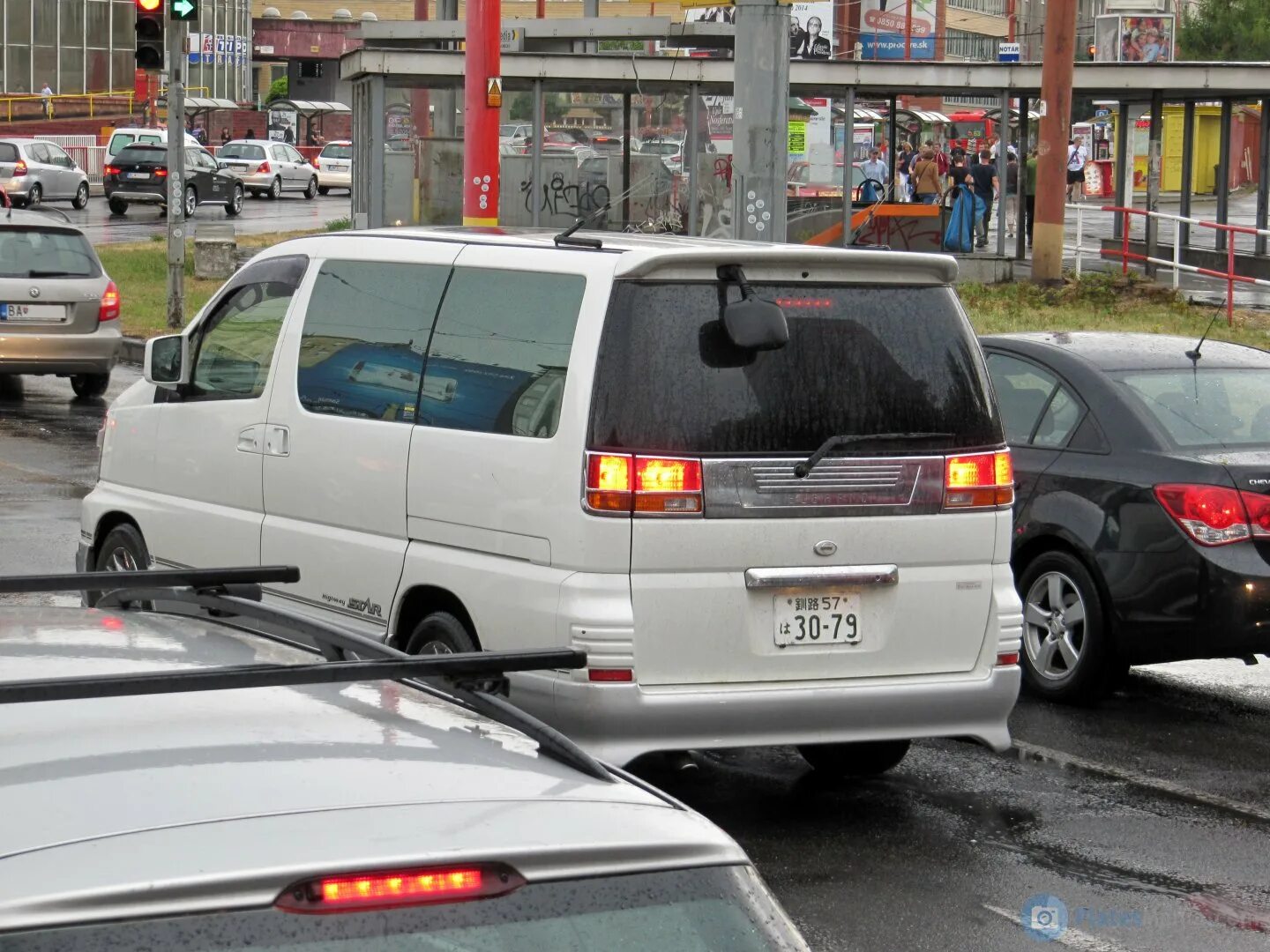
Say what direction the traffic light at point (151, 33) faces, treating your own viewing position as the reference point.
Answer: facing the viewer

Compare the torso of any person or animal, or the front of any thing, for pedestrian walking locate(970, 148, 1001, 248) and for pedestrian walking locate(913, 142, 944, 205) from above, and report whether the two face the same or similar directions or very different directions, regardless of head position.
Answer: same or similar directions

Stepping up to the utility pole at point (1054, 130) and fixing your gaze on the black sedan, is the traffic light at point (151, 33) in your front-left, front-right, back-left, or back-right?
front-right

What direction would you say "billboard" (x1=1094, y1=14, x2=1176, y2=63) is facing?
toward the camera

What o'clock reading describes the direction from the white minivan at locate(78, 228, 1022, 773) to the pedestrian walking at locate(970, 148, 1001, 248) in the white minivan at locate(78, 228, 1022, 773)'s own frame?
The pedestrian walking is roughly at 2 o'clock from the white minivan.

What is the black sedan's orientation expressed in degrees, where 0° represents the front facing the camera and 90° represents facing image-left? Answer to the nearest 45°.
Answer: approximately 135°

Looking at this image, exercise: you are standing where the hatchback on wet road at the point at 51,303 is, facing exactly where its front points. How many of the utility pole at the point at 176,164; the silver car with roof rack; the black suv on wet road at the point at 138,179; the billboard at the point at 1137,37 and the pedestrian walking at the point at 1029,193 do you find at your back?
1

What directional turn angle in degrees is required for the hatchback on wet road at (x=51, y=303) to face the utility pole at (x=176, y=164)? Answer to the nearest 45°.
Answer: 0° — it already faces it

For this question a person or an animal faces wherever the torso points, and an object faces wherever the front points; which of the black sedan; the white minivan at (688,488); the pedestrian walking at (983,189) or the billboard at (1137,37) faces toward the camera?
the billboard

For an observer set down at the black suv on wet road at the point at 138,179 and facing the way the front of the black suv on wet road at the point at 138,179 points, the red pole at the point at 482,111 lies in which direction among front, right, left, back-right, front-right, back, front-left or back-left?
back-right

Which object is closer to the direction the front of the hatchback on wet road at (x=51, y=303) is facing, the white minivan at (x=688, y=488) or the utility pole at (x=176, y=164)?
the utility pole

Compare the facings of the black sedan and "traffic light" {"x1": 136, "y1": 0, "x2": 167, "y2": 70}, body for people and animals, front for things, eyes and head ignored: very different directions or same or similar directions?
very different directions

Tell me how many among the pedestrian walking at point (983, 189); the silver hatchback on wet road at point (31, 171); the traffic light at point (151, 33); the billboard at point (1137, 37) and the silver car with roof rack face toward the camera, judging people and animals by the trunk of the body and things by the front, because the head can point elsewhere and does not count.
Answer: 2
